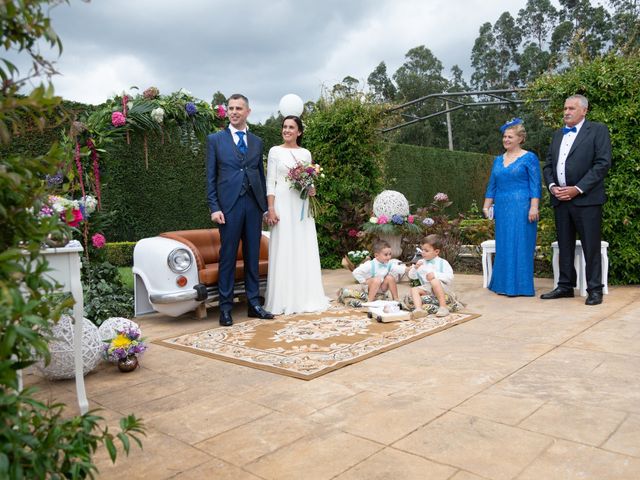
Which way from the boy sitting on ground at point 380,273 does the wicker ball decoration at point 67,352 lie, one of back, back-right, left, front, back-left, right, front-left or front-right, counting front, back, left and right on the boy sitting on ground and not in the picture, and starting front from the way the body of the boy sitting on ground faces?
front-right

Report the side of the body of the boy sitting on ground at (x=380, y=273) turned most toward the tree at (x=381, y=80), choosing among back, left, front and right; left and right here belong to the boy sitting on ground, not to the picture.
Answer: back

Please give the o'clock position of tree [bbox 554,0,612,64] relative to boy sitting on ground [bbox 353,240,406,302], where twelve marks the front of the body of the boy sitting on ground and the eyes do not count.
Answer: The tree is roughly at 7 o'clock from the boy sitting on ground.

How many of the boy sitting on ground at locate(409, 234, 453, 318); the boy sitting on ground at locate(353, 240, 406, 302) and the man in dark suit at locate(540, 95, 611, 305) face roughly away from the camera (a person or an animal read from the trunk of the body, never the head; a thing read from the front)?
0

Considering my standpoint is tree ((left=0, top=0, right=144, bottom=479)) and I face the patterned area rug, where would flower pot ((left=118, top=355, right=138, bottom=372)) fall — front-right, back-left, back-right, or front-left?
front-left

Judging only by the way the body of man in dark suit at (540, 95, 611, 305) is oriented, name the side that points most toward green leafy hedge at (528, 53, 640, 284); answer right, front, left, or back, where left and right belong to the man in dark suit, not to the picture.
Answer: back

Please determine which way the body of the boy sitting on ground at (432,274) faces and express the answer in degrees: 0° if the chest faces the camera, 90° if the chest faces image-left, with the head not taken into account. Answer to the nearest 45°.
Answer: approximately 45°

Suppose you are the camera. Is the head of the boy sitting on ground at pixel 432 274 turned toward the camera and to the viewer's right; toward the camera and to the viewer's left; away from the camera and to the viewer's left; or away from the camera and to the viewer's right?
toward the camera and to the viewer's left

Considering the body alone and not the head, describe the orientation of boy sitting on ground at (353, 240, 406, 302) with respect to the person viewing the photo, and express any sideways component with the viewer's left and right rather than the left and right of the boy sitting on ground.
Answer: facing the viewer

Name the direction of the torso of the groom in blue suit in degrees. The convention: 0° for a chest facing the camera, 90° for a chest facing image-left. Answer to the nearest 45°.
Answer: approximately 315°

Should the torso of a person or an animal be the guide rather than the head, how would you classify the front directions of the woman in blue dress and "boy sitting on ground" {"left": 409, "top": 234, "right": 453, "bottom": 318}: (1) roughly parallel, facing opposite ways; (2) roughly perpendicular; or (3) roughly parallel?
roughly parallel

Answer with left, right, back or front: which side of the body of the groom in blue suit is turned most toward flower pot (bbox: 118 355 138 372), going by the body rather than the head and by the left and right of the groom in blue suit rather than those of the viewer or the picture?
right

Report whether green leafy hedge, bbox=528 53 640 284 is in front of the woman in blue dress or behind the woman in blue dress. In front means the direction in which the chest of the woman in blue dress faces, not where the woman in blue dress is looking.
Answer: behind

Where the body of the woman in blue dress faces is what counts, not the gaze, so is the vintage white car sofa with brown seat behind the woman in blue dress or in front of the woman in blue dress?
in front

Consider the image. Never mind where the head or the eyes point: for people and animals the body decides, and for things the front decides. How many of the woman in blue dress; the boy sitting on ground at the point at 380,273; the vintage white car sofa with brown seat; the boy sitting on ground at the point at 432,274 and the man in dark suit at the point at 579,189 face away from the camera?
0

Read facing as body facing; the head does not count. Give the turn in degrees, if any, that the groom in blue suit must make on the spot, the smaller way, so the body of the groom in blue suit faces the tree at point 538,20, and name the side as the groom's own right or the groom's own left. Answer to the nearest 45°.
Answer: approximately 90° to the groom's own left

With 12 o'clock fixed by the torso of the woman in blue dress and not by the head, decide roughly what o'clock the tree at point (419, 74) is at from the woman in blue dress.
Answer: The tree is roughly at 4 o'clock from the woman in blue dress.
